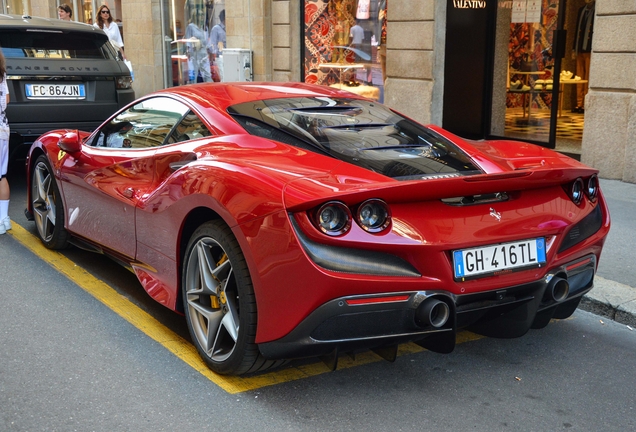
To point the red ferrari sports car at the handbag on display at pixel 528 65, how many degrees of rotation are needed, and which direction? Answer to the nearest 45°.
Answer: approximately 45° to its right

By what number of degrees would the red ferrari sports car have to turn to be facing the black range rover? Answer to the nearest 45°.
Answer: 0° — it already faces it

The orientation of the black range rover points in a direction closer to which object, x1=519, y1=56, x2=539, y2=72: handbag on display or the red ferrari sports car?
the handbag on display

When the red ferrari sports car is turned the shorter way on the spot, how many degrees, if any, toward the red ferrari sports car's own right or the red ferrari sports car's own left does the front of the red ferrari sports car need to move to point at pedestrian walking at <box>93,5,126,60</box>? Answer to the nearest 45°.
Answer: approximately 45° to the red ferrari sports car's own right

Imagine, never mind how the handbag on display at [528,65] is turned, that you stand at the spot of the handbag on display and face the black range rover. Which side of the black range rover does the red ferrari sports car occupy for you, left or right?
left

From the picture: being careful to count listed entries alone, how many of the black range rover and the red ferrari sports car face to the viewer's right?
0

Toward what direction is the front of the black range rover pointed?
away from the camera

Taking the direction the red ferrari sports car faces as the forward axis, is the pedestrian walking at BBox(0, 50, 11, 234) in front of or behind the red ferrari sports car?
in front

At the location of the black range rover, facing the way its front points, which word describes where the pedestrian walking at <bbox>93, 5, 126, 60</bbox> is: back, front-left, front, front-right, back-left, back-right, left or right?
front

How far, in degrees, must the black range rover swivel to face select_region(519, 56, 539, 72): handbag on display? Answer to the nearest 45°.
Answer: approximately 90° to its right

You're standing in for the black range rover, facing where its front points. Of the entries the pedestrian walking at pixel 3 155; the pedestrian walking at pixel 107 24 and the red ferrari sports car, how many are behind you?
2

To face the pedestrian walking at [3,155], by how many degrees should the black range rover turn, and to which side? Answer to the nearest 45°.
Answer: approximately 180°

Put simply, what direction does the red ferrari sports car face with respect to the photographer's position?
facing away from the viewer and to the left of the viewer
